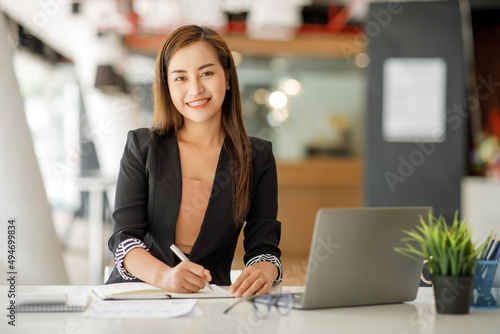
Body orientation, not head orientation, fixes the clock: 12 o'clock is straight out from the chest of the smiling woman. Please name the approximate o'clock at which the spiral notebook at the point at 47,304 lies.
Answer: The spiral notebook is roughly at 1 o'clock from the smiling woman.

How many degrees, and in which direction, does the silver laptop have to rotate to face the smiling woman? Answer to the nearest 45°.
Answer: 0° — it already faces them

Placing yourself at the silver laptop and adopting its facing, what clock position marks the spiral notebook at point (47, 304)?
The spiral notebook is roughly at 10 o'clock from the silver laptop.

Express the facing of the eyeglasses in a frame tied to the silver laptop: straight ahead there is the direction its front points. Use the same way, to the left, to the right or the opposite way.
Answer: the opposite way

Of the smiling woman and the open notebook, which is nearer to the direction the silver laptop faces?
the smiling woman

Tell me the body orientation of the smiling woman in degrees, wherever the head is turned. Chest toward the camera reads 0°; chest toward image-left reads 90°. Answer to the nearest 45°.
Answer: approximately 0°

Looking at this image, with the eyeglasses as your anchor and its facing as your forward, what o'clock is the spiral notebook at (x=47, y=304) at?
The spiral notebook is roughly at 4 o'clock from the eyeglasses.

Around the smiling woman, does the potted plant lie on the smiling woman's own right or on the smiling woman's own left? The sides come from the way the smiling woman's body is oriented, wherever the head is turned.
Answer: on the smiling woman's own left

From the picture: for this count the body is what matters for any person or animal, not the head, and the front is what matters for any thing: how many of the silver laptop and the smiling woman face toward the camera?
1

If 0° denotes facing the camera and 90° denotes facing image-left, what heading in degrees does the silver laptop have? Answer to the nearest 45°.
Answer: approximately 135°
